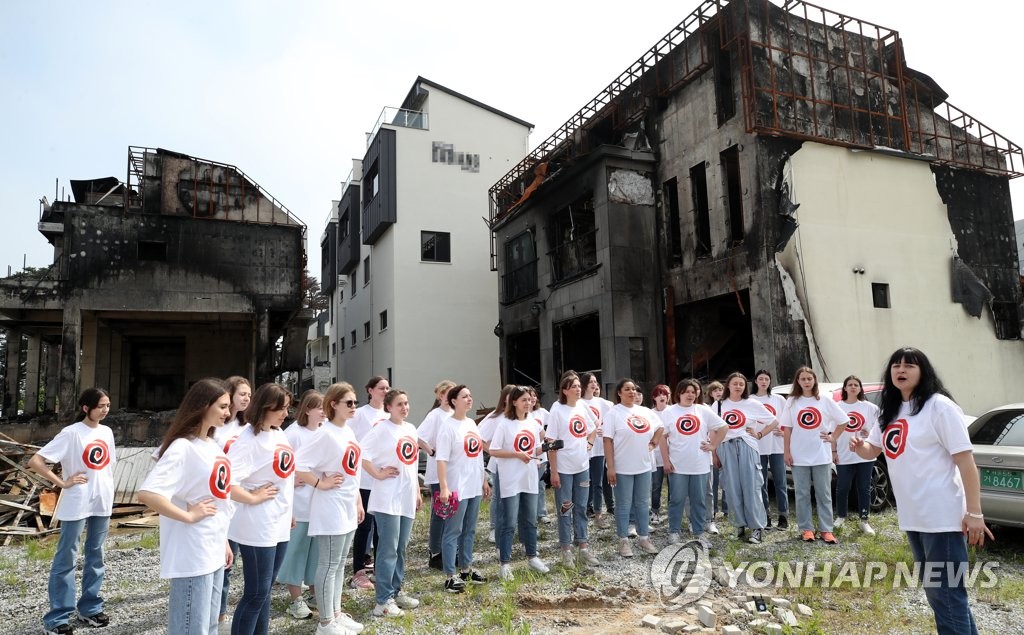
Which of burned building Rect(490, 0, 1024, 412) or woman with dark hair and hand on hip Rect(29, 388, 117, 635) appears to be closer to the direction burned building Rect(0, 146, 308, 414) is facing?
the woman with dark hair and hand on hip

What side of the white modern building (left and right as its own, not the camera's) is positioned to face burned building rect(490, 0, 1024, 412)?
left

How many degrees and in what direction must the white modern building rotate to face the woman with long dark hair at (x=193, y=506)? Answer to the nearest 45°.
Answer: approximately 45° to its left

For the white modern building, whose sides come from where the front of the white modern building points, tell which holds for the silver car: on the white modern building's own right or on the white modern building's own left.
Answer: on the white modern building's own left

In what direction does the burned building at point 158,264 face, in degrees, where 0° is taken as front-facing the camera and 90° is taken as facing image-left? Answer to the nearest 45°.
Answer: approximately 0°

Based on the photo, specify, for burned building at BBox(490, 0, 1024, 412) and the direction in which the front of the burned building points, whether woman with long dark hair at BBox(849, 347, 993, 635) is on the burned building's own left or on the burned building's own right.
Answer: on the burned building's own left

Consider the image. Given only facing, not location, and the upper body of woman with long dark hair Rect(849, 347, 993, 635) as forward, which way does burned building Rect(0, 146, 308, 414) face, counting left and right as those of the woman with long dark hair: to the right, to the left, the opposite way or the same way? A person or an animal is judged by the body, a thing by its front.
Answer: to the left

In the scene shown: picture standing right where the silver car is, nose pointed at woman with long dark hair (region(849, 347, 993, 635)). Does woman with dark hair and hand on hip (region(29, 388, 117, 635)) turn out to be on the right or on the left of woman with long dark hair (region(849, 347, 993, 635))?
right

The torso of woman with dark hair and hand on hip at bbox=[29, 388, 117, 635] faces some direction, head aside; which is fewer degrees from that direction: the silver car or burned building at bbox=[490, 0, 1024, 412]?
the silver car
